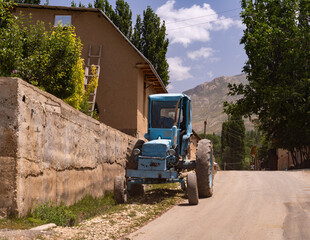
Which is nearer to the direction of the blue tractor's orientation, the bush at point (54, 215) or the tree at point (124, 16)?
the bush

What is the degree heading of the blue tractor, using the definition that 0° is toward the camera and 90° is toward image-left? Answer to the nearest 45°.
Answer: approximately 0°

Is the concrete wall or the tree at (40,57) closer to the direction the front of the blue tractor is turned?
the concrete wall

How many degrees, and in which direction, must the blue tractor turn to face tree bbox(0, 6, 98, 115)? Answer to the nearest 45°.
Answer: approximately 135° to its right

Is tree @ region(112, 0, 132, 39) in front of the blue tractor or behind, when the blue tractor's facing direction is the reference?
behind

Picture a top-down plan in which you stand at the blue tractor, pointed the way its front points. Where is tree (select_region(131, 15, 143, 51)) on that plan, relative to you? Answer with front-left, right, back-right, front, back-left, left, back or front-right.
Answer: back

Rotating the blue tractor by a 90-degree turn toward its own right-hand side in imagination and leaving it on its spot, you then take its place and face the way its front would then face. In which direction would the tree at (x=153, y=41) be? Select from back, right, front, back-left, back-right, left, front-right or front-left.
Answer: right
